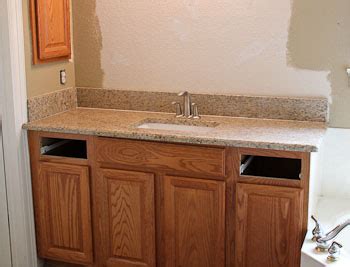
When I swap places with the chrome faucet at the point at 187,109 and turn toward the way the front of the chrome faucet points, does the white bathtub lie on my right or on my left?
on my left

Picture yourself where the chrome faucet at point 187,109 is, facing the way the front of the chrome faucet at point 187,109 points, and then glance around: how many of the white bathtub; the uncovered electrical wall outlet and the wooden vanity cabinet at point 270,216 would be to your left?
2

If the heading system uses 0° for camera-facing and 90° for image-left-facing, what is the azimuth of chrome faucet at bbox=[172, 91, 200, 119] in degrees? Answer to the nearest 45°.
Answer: approximately 45°

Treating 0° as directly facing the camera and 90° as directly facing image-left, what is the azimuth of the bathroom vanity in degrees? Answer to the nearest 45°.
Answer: approximately 0°

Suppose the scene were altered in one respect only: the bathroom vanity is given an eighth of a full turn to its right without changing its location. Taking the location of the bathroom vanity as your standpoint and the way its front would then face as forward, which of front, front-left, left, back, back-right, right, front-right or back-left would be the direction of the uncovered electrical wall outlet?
right
